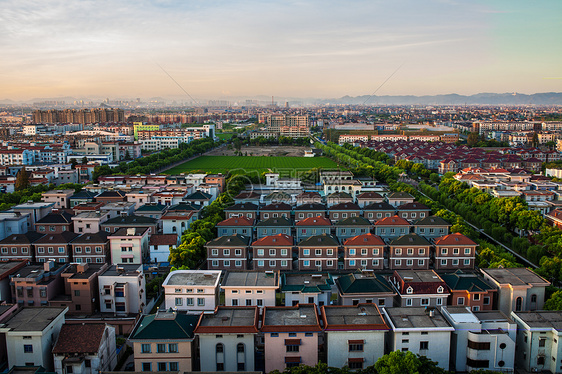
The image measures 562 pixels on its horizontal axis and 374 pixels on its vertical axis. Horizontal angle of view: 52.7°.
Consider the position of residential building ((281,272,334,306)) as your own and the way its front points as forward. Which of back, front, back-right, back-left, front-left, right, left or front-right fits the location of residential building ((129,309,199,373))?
front-right

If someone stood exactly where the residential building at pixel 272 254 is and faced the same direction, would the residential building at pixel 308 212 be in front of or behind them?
behind

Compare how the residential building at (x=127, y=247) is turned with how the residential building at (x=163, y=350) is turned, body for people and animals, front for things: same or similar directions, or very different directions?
same or similar directions

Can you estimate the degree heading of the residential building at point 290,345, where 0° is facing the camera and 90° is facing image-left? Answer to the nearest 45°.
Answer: approximately 0°

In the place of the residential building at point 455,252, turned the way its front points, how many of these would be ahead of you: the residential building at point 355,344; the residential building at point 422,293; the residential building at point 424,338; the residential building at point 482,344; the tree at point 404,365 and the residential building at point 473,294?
6

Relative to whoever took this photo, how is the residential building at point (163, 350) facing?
facing the viewer

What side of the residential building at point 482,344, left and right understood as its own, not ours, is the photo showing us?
front

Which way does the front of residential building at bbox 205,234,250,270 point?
toward the camera

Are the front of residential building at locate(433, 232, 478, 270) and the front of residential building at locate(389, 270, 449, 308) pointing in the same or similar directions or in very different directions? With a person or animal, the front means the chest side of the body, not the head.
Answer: same or similar directions

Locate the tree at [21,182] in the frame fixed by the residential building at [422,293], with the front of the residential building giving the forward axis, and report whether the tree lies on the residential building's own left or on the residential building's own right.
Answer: on the residential building's own right

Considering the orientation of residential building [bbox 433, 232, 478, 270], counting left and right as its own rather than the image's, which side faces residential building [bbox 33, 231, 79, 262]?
right

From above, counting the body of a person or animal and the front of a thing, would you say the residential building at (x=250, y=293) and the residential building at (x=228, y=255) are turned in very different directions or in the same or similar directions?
same or similar directions

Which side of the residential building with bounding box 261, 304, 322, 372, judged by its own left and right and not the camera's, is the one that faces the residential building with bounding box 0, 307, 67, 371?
right

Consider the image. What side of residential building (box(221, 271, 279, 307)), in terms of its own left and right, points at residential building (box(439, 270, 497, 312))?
left

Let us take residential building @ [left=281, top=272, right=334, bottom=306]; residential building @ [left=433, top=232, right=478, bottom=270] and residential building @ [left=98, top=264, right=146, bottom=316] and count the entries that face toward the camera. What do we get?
3

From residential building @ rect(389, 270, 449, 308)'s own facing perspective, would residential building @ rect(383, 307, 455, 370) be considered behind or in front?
in front

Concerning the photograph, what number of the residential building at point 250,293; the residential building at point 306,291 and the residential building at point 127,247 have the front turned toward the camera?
3

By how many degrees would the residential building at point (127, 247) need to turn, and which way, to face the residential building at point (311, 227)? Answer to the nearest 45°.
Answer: approximately 90° to its left

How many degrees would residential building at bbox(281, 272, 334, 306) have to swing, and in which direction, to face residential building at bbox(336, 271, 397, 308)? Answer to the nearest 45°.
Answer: approximately 90° to its left

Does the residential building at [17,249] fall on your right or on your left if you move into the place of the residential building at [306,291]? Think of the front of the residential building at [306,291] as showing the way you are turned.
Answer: on your right
